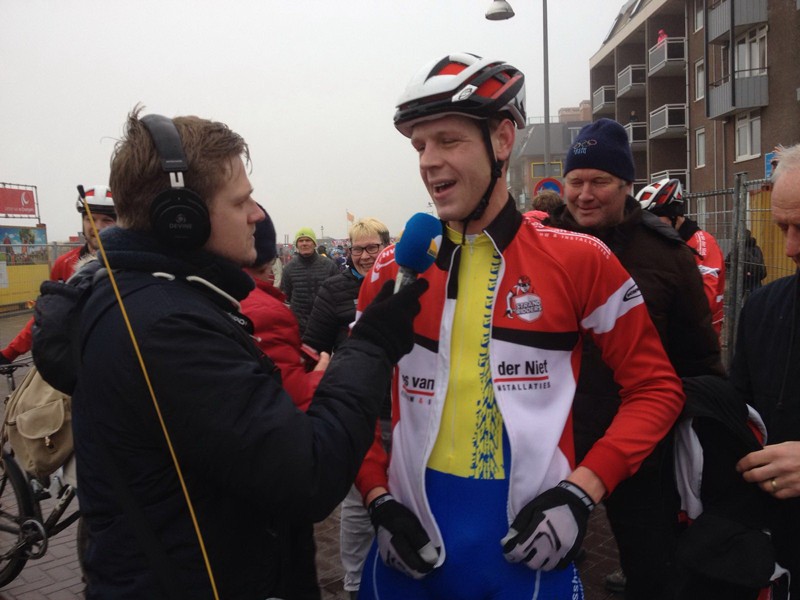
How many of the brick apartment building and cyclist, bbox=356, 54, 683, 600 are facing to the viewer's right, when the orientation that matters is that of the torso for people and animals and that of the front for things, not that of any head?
0

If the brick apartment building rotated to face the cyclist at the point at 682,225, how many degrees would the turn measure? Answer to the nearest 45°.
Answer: approximately 45° to its left

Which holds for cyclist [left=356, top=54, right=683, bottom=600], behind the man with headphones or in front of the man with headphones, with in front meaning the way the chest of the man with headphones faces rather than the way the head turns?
in front

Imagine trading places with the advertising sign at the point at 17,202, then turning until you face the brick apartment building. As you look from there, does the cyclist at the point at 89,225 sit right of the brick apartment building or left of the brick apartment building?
right

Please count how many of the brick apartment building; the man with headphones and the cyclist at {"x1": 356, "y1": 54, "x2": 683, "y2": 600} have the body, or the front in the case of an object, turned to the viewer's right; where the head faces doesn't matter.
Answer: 1

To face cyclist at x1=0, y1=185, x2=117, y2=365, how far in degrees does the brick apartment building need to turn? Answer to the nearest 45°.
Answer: approximately 45° to its left

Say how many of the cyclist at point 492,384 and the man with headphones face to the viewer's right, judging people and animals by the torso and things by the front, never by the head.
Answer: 1

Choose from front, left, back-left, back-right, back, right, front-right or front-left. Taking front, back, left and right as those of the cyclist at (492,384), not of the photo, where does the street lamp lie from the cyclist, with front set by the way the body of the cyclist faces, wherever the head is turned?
back-right

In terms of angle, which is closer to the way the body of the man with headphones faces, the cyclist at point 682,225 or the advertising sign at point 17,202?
the cyclist

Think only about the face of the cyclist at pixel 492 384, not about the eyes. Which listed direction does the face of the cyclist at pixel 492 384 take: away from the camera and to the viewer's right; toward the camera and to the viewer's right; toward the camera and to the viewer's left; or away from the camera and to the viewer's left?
toward the camera and to the viewer's left

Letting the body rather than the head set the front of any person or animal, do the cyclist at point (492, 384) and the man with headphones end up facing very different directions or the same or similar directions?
very different directions

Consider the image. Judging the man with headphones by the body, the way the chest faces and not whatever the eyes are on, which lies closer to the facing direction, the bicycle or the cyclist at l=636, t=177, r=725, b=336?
the cyclist

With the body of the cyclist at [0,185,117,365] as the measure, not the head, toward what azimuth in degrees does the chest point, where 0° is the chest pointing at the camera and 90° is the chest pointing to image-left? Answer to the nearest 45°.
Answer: approximately 315°
